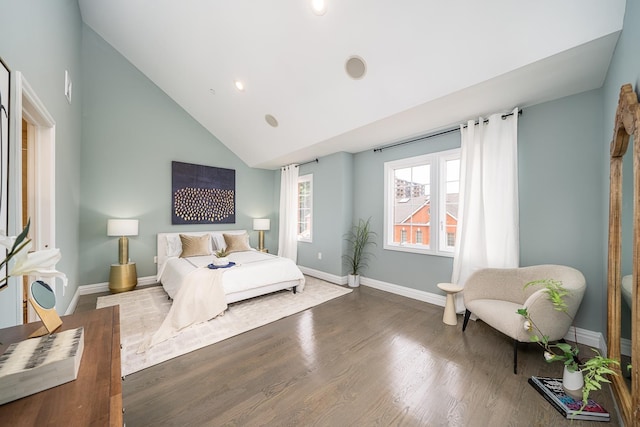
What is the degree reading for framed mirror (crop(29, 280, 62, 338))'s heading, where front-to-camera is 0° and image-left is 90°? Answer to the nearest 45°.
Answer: approximately 315°

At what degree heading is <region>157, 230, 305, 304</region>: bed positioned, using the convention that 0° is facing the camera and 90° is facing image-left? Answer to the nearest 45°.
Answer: approximately 315°

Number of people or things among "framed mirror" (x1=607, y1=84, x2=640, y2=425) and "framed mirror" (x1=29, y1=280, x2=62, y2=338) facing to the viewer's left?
1

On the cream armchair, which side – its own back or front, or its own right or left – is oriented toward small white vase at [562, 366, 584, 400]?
left

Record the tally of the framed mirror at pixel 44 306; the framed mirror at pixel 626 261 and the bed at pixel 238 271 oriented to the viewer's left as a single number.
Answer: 1

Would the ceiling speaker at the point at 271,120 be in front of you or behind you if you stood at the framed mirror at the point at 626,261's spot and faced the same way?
in front

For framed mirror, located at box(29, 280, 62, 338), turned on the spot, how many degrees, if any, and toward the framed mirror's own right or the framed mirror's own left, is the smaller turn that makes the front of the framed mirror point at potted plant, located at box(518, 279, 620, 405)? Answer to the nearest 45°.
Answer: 0° — it already faces it

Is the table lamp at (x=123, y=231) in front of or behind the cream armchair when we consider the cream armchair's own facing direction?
in front

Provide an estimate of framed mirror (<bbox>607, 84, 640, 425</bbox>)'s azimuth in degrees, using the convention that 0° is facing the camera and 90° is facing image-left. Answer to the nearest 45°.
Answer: approximately 90°

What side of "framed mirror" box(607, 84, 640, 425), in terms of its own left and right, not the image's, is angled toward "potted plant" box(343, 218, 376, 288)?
front

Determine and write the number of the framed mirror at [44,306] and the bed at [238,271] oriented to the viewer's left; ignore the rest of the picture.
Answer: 0

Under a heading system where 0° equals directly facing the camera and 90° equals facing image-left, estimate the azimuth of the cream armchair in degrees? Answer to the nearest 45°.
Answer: approximately 45°

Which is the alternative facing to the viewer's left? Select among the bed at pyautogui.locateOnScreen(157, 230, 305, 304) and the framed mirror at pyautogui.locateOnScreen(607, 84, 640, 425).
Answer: the framed mirror

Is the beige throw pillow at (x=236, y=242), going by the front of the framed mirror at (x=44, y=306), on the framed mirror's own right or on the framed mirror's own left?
on the framed mirror's own left

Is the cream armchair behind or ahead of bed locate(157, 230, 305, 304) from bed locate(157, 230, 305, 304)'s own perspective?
ahead
